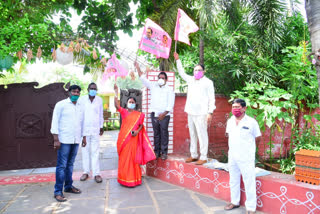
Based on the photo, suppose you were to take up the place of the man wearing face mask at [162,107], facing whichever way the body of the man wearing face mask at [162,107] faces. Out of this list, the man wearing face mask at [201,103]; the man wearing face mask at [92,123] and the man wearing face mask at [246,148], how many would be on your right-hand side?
1

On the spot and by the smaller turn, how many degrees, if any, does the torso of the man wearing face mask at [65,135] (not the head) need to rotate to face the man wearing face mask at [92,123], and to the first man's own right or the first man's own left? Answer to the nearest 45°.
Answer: approximately 90° to the first man's own left

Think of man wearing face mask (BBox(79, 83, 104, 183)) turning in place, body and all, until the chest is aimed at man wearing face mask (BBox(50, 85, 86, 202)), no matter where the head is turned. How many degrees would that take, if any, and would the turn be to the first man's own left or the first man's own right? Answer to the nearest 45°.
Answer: approximately 45° to the first man's own right

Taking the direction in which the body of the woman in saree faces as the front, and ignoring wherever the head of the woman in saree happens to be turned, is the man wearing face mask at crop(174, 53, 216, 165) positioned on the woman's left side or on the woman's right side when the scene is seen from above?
on the woman's left side

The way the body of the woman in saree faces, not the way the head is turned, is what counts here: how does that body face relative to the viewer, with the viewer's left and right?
facing the viewer

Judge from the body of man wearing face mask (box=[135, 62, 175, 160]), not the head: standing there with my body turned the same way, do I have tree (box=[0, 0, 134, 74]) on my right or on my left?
on my right

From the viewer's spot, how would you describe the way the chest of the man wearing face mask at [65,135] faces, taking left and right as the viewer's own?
facing the viewer and to the right of the viewer

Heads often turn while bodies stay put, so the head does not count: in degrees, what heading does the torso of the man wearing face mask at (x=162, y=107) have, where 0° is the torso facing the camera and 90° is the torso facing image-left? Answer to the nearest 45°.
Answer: approximately 0°

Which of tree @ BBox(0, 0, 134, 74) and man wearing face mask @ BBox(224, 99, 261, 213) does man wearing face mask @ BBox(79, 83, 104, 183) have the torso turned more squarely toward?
the man wearing face mask

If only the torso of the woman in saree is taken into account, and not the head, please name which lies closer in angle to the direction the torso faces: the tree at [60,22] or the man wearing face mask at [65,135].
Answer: the man wearing face mask

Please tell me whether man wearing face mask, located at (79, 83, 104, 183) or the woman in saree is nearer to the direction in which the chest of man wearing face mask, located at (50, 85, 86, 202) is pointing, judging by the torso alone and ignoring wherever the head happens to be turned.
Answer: the woman in saree
